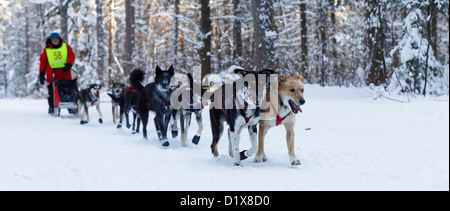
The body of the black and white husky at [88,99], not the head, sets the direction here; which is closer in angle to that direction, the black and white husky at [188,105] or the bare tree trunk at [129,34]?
the black and white husky

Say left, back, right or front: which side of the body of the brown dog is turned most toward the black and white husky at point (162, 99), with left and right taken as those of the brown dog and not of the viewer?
back

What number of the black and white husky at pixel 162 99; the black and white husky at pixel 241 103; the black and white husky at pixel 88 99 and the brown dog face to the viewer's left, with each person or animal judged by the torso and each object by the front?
0

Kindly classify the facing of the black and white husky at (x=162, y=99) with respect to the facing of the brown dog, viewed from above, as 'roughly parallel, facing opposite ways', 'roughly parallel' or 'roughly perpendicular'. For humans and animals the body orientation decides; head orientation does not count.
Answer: roughly parallel

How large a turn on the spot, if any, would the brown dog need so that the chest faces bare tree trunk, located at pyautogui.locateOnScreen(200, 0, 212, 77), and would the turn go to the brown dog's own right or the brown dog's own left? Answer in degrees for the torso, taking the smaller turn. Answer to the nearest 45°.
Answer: approximately 135° to the brown dog's own left

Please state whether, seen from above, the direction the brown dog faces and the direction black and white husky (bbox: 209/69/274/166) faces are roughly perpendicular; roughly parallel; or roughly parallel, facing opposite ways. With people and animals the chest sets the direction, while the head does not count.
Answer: roughly parallel

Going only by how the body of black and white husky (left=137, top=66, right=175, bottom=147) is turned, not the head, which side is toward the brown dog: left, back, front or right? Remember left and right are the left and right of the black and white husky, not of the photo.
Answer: front

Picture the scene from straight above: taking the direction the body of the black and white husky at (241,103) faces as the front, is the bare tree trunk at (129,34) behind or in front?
behind

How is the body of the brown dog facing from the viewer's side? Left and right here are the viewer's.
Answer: facing the viewer and to the right of the viewer

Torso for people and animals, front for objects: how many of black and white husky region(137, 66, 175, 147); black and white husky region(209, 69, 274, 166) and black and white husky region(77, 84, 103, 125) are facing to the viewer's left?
0

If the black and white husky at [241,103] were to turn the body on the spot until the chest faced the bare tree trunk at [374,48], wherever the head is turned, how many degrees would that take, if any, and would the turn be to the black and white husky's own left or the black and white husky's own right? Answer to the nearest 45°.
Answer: approximately 90° to the black and white husky's own left

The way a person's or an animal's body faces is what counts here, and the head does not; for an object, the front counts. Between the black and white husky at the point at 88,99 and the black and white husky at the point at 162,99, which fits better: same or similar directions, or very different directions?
same or similar directions

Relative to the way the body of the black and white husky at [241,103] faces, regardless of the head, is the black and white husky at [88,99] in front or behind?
behind

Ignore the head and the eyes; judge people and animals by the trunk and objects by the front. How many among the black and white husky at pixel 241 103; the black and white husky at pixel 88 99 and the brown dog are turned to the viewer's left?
0
